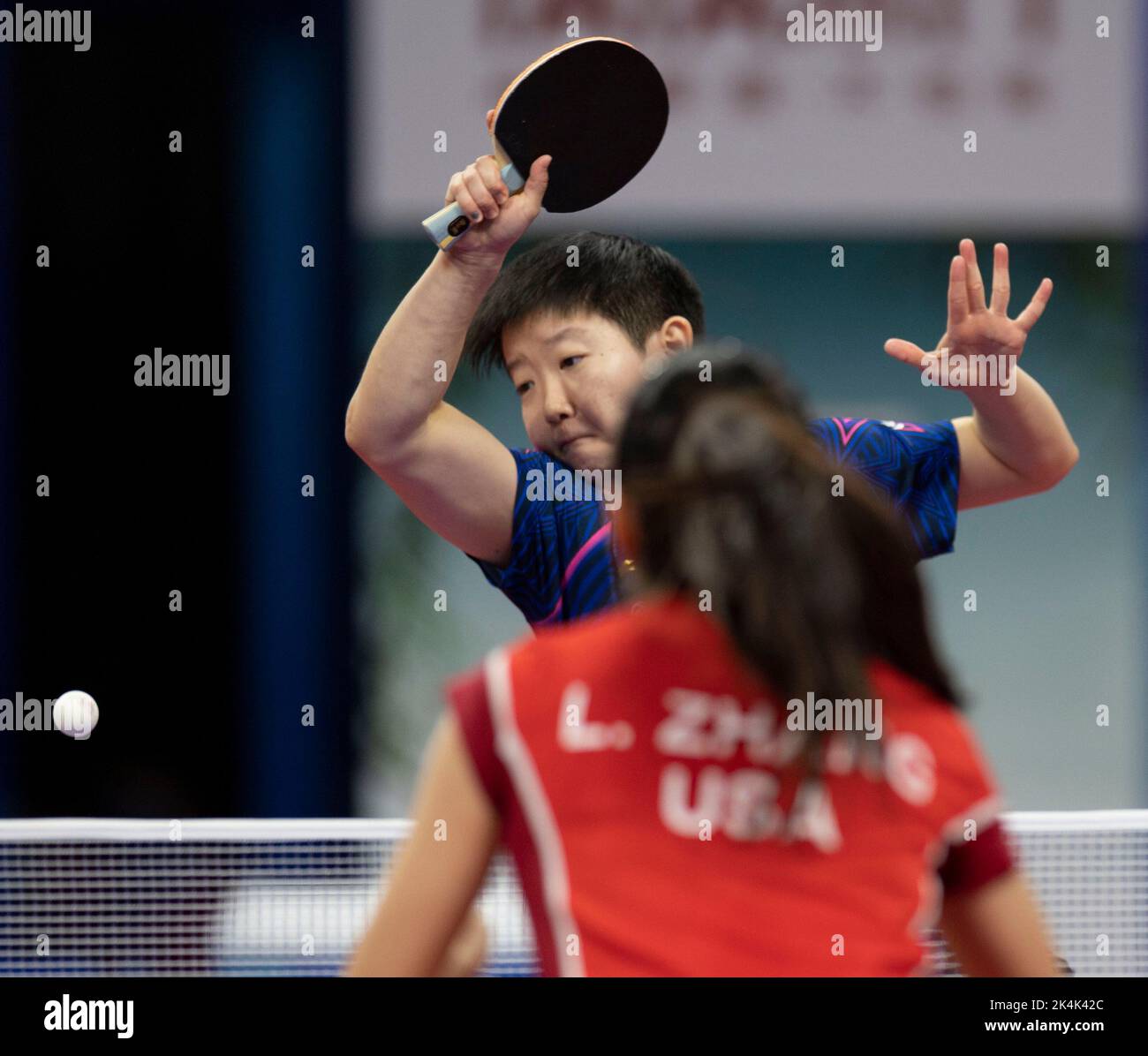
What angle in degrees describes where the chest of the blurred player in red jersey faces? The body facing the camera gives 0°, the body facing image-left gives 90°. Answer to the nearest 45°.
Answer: approximately 180°

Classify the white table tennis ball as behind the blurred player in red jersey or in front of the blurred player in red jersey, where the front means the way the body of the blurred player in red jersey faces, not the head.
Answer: in front

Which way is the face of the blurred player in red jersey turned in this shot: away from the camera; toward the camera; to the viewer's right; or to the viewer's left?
away from the camera

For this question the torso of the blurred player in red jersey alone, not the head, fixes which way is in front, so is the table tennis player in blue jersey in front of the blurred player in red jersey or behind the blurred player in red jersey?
in front
